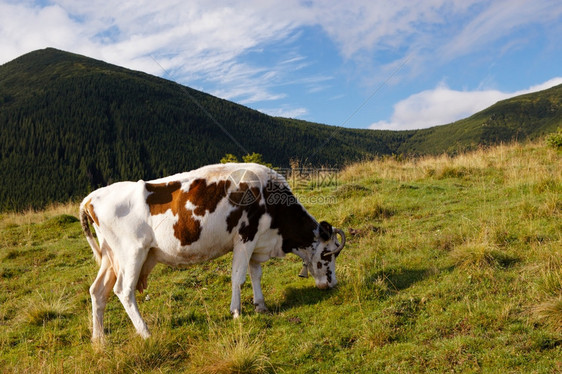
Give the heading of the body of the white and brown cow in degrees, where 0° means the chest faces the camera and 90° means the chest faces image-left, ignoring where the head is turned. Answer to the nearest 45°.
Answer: approximately 270°
